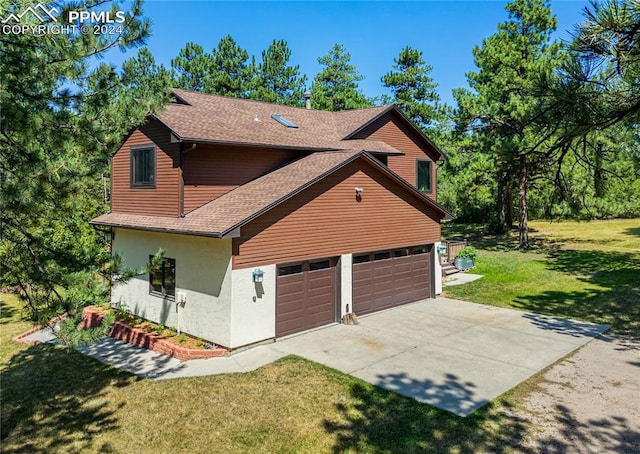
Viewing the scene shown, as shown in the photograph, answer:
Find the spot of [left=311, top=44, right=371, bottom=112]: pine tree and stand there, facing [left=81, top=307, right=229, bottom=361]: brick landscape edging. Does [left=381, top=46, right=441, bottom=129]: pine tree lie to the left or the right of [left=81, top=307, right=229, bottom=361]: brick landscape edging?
left

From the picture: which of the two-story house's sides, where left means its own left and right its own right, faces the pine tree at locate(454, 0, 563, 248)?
left

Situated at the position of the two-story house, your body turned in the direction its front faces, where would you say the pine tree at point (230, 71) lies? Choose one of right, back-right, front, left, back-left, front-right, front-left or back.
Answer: back-left

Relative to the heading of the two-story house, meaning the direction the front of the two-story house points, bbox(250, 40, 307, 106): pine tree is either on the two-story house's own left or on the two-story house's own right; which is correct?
on the two-story house's own left

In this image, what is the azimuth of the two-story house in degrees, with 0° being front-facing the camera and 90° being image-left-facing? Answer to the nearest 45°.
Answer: approximately 315°

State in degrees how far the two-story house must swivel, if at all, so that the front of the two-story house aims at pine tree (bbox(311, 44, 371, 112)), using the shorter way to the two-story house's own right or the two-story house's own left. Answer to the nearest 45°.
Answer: approximately 135° to the two-story house's own left

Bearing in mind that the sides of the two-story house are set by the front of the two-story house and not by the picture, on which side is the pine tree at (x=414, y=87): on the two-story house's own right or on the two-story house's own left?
on the two-story house's own left

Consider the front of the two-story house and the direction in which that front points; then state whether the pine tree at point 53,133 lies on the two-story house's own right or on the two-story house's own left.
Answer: on the two-story house's own right

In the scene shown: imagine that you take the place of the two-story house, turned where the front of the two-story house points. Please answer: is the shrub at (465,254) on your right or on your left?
on your left
